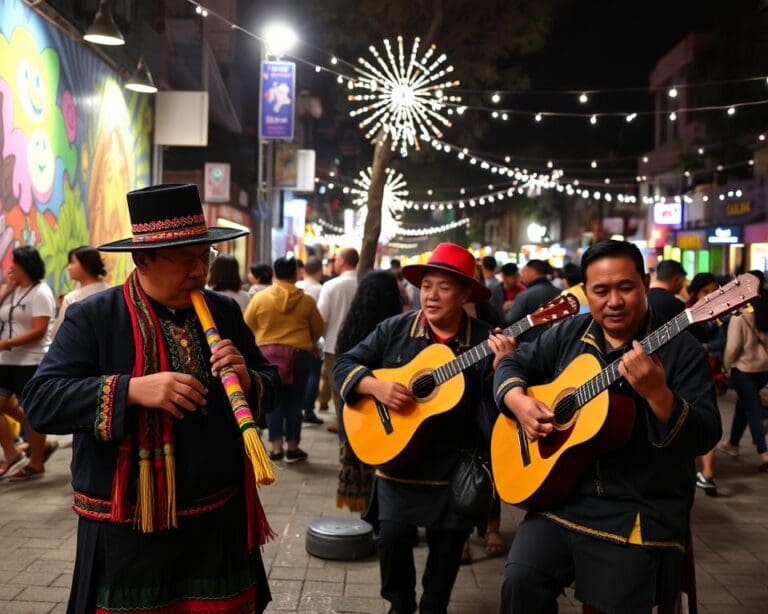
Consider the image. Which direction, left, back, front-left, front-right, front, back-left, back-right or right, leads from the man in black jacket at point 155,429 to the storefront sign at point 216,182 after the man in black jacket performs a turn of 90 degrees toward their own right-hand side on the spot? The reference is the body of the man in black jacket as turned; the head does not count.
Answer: back-right

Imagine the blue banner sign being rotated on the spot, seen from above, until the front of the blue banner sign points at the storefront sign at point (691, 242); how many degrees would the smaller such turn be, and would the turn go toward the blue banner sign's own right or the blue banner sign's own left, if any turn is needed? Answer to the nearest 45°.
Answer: approximately 135° to the blue banner sign's own left

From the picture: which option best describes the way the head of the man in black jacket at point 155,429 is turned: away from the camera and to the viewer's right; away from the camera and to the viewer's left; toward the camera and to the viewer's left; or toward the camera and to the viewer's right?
toward the camera and to the viewer's right

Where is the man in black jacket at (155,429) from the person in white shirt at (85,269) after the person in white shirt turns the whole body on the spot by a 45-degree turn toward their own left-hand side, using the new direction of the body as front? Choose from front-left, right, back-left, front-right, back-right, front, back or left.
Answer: front-left

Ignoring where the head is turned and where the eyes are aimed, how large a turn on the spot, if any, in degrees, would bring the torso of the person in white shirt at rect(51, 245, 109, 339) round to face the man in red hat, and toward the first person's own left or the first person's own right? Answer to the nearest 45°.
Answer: approximately 90° to the first person's own left

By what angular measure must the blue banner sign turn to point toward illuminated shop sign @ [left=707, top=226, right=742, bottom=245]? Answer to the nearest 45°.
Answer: approximately 135° to its left

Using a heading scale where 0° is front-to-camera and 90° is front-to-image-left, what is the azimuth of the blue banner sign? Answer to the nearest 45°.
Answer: approximately 0°
